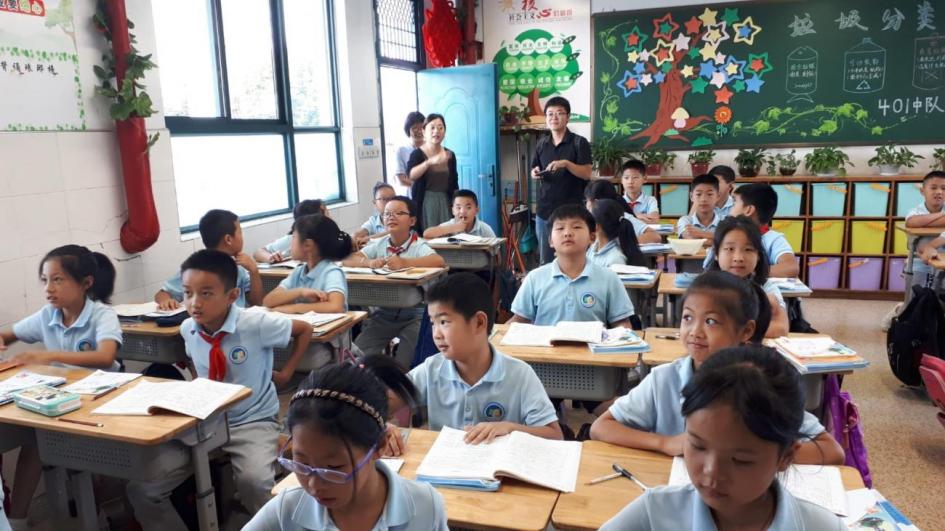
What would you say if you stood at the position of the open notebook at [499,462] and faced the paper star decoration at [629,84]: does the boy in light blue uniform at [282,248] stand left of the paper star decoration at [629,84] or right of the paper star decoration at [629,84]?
left

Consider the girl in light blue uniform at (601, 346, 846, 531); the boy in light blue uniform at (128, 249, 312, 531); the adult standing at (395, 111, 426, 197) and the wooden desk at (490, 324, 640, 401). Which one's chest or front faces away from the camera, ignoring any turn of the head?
the wooden desk

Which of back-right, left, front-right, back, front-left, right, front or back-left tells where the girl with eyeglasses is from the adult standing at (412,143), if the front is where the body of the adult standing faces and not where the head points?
front-right

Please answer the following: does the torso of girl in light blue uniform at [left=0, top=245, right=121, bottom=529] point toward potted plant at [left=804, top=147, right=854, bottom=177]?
no

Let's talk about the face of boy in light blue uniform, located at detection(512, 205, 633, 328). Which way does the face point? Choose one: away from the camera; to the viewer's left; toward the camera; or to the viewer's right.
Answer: toward the camera

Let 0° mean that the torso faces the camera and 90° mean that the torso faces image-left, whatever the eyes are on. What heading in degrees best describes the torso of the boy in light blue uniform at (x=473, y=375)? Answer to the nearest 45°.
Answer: approximately 45°

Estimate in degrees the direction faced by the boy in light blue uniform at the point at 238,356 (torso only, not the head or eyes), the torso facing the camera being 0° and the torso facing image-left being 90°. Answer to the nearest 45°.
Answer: approximately 45°

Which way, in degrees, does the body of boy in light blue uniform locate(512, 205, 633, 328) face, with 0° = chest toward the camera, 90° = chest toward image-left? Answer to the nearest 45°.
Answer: approximately 0°

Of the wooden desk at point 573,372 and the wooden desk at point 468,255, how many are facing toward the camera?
0

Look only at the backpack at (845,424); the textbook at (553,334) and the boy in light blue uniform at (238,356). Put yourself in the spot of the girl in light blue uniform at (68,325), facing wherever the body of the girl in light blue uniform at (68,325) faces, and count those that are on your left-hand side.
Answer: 3

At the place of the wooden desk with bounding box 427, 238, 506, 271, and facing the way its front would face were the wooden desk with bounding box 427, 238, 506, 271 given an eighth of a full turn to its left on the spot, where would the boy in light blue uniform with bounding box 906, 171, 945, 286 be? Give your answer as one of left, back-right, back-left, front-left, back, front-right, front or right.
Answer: back-right

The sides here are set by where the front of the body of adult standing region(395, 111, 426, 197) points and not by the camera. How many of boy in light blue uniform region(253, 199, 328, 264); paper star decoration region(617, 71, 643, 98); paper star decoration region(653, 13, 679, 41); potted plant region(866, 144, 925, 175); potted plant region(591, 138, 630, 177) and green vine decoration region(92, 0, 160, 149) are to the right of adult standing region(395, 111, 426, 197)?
2

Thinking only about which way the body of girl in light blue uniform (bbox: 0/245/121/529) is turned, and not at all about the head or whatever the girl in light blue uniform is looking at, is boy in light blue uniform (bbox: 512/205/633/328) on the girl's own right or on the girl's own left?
on the girl's own left

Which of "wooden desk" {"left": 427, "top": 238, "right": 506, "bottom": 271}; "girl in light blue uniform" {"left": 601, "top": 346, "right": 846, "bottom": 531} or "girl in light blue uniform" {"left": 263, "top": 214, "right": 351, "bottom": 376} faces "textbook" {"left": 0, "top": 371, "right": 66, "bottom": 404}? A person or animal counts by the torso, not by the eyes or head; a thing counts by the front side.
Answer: "girl in light blue uniform" {"left": 263, "top": 214, "right": 351, "bottom": 376}

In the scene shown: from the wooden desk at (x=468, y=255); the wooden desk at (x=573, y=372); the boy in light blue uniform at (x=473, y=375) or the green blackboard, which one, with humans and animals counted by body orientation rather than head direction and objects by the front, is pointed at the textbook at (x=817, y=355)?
the green blackboard

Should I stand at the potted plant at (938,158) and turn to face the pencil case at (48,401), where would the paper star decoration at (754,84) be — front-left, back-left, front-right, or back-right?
front-right

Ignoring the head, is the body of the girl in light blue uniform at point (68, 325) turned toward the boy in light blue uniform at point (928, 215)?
no

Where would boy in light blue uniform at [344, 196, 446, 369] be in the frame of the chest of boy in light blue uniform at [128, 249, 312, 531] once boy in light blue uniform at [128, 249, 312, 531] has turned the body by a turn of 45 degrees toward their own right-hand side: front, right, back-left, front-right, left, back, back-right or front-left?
back-right

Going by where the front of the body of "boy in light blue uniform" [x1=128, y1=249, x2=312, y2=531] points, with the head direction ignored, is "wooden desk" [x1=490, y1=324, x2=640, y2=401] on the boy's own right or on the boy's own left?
on the boy's own left

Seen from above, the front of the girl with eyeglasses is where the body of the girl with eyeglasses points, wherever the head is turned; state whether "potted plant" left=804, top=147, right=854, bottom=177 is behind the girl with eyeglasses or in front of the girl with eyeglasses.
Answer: behind

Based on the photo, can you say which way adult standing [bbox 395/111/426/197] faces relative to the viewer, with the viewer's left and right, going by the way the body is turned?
facing the viewer and to the right of the viewer

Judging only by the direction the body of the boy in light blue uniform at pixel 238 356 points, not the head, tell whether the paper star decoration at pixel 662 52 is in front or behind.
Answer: behind
